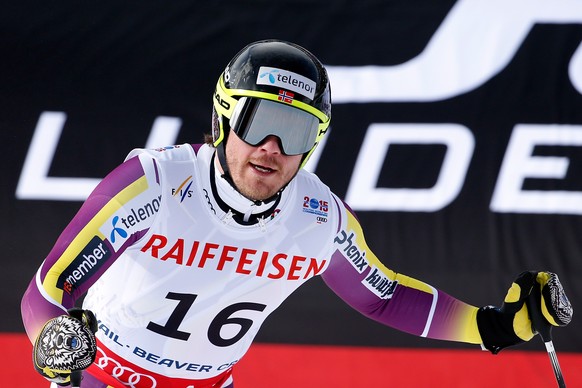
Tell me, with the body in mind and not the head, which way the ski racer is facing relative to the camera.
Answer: toward the camera
